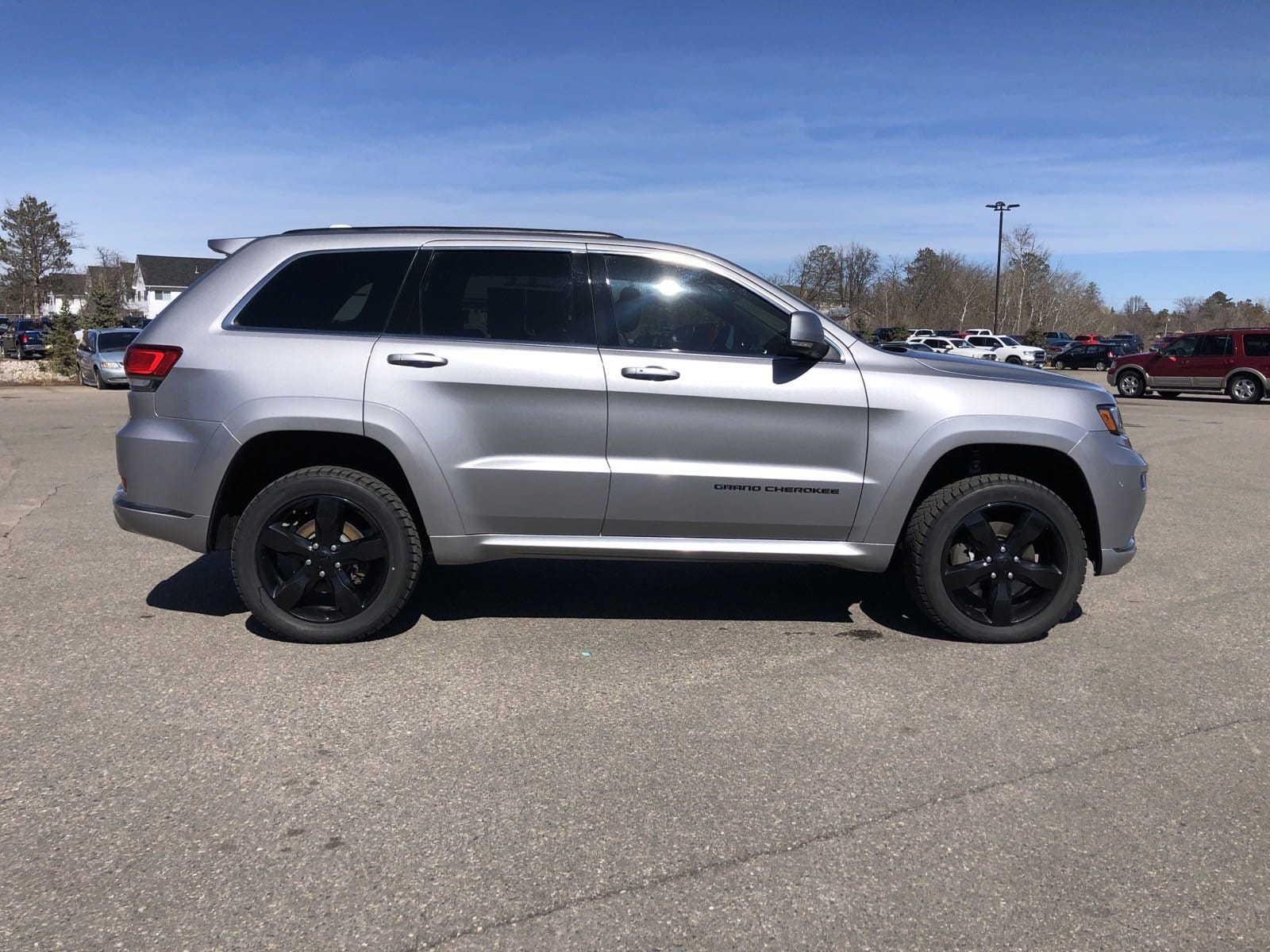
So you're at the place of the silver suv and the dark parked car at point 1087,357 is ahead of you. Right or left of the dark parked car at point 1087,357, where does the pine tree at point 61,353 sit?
left

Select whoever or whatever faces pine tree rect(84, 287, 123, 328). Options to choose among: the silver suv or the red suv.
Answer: the red suv

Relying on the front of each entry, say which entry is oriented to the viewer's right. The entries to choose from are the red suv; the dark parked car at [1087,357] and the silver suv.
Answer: the silver suv

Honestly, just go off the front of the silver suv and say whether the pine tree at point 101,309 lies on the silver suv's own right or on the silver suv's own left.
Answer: on the silver suv's own left

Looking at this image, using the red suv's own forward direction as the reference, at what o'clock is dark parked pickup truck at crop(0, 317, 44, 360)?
The dark parked pickup truck is roughly at 12 o'clock from the red suv.

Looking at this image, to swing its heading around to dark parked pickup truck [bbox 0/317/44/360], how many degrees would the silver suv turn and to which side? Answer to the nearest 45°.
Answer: approximately 135° to its left

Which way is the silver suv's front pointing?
to the viewer's right

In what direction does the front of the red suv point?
to the viewer's left

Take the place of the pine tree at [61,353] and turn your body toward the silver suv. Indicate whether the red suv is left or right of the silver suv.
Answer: left

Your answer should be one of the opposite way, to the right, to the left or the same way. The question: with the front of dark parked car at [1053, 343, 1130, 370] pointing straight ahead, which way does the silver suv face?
the opposite way

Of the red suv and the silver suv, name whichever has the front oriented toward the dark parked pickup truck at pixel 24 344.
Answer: the red suv

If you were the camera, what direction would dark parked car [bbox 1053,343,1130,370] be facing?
facing to the left of the viewer
